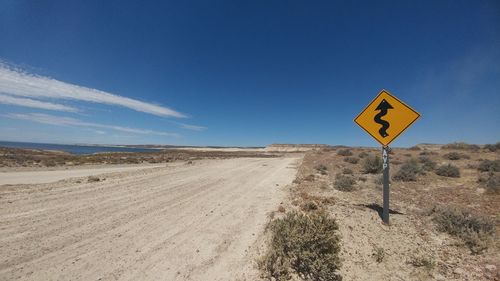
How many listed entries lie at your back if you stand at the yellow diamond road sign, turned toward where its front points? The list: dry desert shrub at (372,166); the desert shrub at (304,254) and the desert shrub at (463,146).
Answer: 2

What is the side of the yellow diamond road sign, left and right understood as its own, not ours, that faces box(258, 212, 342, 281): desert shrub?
front

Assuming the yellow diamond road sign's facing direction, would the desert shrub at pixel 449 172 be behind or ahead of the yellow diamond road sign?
behind

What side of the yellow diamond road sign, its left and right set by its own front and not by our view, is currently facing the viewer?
front

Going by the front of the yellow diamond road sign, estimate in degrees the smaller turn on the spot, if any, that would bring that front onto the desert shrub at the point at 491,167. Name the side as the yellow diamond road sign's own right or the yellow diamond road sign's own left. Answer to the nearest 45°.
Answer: approximately 135° to the yellow diamond road sign's own left

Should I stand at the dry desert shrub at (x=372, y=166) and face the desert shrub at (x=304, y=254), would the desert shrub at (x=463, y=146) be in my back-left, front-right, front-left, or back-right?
back-left

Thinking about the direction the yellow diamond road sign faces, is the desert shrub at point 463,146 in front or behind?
behind

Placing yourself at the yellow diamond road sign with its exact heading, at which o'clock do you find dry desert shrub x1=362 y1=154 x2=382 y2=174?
The dry desert shrub is roughly at 6 o'clock from the yellow diamond road sign.
